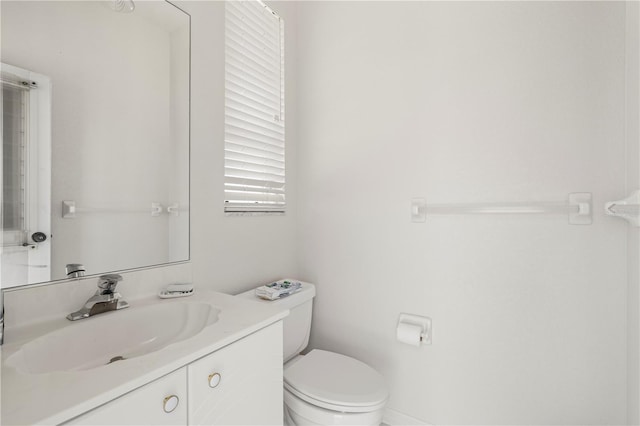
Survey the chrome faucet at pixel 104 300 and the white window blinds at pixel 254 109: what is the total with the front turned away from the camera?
0

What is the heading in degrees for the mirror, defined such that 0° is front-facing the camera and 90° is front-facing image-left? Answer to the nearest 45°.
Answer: approximately 315°

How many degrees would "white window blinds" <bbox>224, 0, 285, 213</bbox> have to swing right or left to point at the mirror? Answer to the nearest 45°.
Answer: approximately 90° to its right

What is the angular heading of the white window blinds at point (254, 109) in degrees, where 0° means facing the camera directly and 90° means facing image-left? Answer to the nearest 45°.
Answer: approximately 315°

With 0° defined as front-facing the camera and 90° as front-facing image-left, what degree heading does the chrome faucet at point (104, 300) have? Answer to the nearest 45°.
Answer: approximately 315°

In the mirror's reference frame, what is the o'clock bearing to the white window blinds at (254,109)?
The white window blinds is roughly at 10 o'clock from the mirror.
